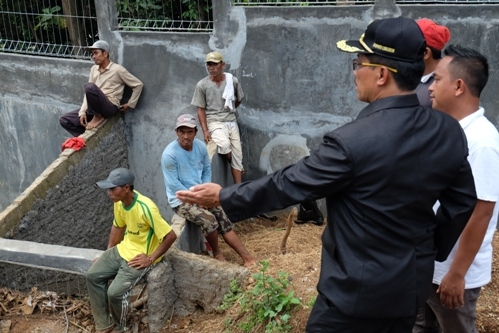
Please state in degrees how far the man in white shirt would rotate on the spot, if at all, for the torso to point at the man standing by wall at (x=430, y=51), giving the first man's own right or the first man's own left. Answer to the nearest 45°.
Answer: approximately 45° to the first man's own right

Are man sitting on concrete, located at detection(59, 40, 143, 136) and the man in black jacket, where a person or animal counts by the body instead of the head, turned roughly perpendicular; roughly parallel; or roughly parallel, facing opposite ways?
roughly perpendicular

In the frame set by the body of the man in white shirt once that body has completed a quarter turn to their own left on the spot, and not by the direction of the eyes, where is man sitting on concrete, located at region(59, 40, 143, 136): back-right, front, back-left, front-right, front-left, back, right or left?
back-right

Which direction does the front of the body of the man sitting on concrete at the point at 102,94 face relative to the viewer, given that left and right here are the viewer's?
facing the viewer and to the left of the viewer

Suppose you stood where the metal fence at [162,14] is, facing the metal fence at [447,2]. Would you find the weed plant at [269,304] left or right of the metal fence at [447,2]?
right

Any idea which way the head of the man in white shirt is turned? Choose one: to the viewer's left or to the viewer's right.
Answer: to the viewer's left

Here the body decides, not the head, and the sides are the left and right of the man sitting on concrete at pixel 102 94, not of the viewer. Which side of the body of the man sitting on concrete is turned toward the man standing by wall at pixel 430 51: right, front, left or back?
left

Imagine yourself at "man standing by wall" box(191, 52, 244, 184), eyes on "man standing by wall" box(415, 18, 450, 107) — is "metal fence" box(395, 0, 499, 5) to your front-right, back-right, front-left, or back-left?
front-left

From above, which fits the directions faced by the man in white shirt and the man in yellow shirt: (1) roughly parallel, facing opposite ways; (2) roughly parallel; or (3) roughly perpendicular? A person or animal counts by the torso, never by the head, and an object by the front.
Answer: roughly perpendicular

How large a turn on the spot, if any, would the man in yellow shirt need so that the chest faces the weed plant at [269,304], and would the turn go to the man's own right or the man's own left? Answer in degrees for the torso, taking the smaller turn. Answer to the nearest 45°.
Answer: approximately 90° to the man's own left

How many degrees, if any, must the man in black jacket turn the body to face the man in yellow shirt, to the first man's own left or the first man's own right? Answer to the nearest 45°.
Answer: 0° — they already face them

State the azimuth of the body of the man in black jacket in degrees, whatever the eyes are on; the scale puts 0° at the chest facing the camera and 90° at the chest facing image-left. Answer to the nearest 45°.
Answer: approximately 135°
